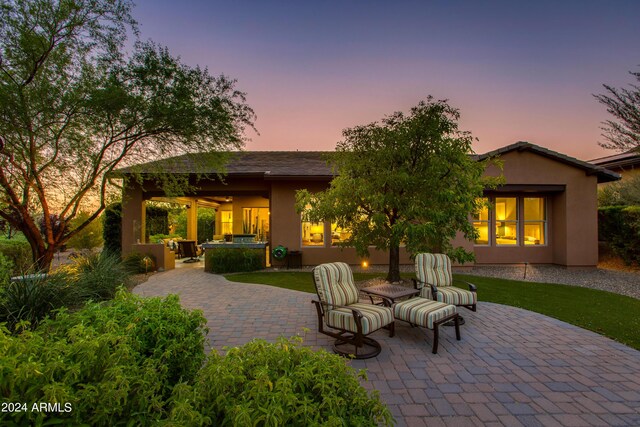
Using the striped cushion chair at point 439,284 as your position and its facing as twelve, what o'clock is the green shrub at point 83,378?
The green shrub is roughly at 2 o'clock from the striped cushion chair.

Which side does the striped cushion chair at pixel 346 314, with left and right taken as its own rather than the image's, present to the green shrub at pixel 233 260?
back

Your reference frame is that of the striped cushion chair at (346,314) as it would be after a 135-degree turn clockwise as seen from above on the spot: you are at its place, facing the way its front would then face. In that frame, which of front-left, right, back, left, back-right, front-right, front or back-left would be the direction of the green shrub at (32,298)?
front

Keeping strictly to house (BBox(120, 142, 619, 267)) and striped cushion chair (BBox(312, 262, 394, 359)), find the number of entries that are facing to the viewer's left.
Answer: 0

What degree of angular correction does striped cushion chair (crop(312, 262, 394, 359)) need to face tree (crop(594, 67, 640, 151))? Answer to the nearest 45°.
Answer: approximately 90° to its left

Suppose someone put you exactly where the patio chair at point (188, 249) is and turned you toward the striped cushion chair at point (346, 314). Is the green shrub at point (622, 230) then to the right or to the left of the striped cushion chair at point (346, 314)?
left

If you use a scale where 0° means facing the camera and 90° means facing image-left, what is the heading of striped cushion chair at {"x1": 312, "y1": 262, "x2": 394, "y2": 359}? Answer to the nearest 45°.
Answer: approximately 315°

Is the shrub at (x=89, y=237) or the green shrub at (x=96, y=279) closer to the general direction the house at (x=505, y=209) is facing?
the green shrub

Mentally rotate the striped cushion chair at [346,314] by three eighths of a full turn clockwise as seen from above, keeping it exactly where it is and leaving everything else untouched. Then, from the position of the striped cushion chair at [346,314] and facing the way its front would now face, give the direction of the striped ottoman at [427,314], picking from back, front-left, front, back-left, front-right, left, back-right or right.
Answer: back

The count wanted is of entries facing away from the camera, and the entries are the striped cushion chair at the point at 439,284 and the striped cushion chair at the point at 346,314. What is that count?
0

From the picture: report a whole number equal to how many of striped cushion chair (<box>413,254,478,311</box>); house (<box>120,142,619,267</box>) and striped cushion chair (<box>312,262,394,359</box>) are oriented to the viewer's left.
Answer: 0

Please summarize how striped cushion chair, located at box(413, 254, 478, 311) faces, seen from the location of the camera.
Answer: facing the viewer and to the right of the viewer

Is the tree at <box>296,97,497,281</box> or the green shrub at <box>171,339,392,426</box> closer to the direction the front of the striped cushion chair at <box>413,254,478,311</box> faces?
the green shrub
